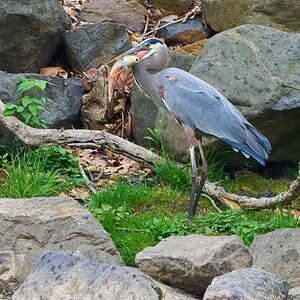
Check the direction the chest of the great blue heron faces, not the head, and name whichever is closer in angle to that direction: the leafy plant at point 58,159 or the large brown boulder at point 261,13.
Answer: the leafy plant

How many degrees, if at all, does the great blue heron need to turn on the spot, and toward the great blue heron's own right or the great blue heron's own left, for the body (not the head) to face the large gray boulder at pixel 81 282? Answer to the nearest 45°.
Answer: approximately 90° to the great blue heron's own left

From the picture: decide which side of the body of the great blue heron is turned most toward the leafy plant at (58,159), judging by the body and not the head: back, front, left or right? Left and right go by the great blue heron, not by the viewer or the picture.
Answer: front

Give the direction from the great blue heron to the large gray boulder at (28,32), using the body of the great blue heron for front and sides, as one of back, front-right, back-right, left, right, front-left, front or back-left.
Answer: front-right

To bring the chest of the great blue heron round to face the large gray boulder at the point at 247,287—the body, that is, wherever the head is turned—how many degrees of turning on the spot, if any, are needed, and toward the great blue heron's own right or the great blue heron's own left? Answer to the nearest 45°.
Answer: approximately 90° to the great blue heron's own left

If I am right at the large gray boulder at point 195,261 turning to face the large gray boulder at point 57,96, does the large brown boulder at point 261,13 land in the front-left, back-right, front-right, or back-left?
front-right

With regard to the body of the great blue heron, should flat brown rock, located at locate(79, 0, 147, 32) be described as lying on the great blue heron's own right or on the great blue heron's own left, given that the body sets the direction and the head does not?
on the great blue heron's own right

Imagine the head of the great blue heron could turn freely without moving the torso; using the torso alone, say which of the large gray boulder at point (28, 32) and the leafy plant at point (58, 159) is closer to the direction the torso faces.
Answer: the leafy plant

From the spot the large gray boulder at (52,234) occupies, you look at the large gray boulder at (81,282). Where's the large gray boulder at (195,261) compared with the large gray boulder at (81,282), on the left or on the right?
left

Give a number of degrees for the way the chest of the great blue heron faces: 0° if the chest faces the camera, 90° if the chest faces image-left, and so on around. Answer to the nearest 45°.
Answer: approximately 90°

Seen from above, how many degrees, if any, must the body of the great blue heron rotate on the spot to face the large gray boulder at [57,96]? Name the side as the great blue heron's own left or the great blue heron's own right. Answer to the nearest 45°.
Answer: approximately 45° to the great blue heron's own right

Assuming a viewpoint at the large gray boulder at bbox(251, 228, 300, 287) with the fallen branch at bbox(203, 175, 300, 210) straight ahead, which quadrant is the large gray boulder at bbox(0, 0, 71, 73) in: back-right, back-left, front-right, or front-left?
front-left
